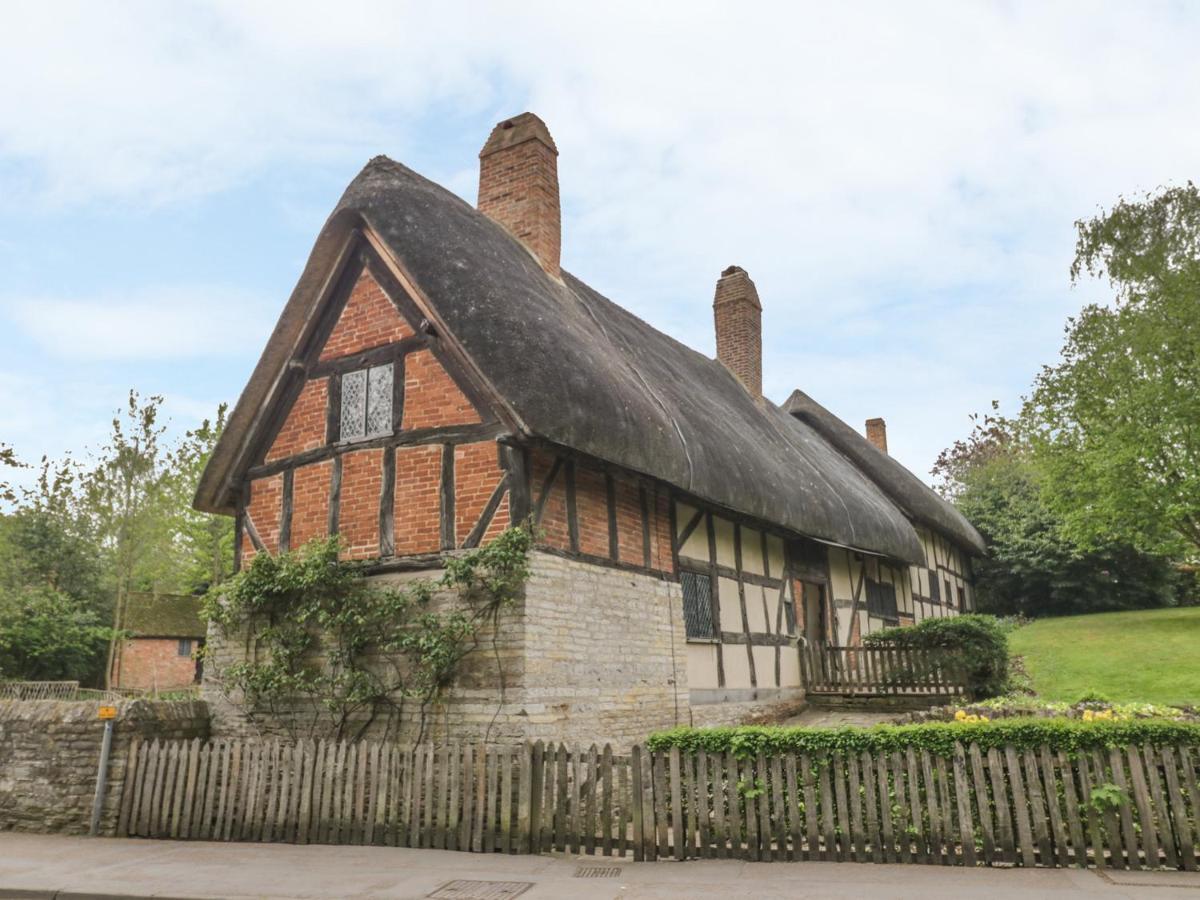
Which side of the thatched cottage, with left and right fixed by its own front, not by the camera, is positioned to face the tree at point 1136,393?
left

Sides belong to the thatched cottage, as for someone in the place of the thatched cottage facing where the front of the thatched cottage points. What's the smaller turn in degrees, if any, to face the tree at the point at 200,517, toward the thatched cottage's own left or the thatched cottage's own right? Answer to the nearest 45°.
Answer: approximately 180°

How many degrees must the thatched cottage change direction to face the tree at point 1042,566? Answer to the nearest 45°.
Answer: approximately 90° to its left

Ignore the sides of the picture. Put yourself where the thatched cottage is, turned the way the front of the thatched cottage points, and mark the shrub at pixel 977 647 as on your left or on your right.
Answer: on your left

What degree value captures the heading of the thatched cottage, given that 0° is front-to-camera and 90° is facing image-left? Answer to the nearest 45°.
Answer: approximately 315°

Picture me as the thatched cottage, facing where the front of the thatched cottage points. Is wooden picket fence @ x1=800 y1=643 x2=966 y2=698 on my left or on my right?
on my left

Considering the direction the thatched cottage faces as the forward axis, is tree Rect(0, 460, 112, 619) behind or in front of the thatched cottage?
behind

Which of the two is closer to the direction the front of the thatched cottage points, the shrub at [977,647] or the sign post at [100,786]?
the shrub
